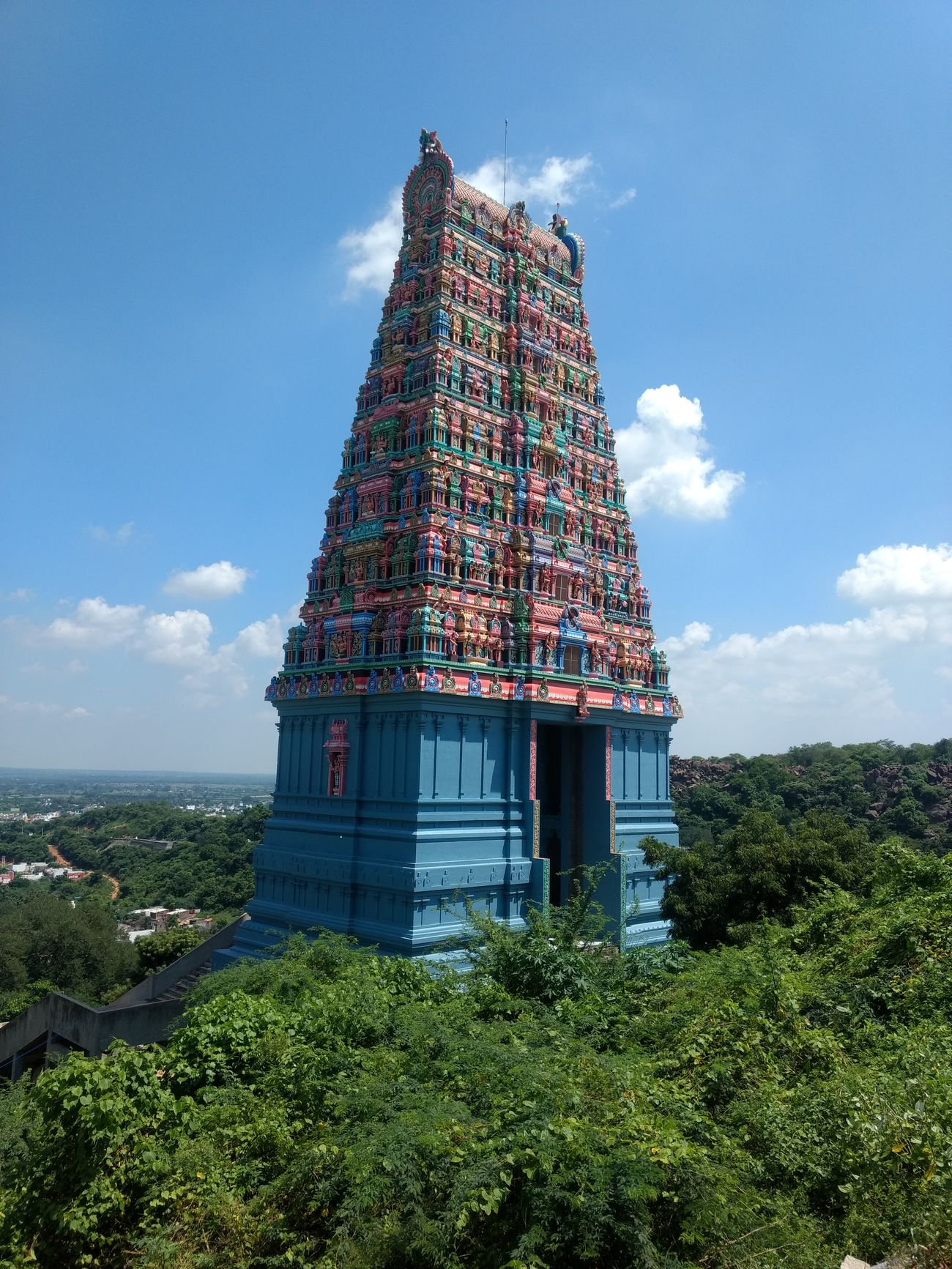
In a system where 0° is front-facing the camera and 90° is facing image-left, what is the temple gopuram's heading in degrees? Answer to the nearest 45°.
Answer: approximately 315°

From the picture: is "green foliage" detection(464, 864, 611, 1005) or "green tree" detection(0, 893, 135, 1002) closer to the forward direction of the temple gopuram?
the green foliage

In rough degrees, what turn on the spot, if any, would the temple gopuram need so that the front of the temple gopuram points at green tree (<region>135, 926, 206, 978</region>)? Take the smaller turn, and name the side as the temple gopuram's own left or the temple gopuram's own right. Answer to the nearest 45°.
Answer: approximately 180°

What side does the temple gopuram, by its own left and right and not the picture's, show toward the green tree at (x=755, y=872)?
front

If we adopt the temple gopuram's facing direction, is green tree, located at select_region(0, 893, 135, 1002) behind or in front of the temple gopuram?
behind

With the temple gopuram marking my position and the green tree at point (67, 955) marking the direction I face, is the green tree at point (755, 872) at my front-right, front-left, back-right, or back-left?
back-right

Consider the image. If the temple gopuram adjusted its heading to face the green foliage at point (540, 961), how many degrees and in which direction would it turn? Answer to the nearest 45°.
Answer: approximately 45° to its right
